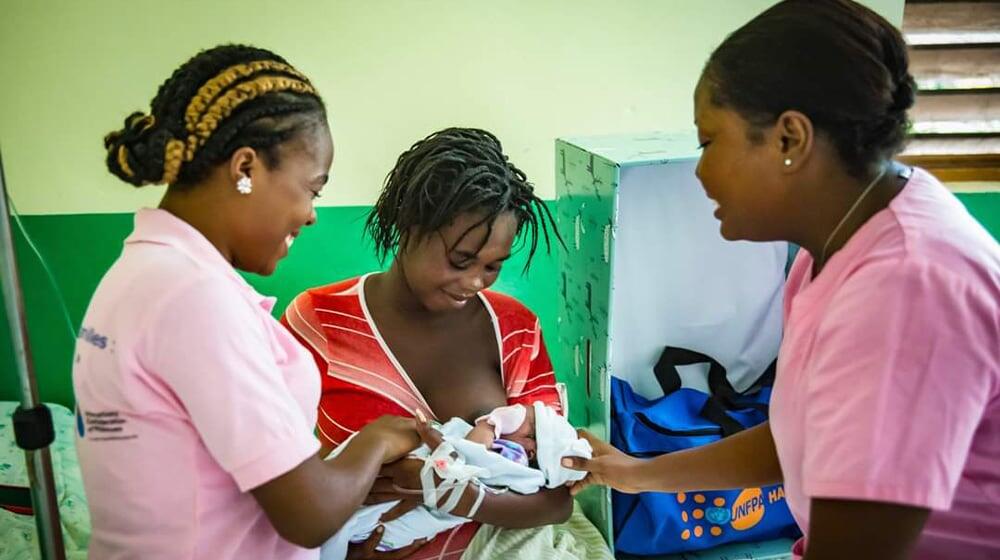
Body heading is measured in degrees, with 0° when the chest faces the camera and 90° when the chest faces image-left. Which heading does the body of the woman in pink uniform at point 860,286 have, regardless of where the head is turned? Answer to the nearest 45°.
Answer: approximately 90°

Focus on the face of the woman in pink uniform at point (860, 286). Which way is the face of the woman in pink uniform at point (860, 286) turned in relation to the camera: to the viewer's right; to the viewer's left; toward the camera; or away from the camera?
to the viewer's left

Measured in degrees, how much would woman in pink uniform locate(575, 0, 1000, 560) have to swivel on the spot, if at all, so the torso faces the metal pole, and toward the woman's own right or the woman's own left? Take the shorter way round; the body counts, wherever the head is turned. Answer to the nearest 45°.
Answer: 0° — they already face it

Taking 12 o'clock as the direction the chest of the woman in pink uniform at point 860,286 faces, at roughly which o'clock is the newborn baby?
The newborn baby is roughly at 1 o'clock from the woman in pink uniform.

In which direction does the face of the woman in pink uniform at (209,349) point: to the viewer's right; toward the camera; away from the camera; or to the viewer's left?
to the viewer's right

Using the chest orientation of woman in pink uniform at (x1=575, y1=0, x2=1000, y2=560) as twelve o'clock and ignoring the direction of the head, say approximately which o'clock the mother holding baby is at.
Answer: The mother holding baby is roughly at 1 o'clock from the woman in pink uniform.

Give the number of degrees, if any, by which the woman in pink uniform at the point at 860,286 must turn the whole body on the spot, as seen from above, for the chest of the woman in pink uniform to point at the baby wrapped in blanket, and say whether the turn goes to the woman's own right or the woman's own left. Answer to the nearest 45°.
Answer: approximately 45° to the woman's own right
